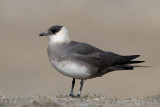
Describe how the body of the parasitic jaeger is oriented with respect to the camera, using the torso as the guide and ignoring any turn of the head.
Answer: to the viewer's left
